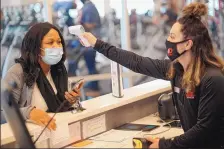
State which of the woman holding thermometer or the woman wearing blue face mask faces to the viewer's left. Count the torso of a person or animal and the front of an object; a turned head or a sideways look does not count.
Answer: the woman holding thermometer

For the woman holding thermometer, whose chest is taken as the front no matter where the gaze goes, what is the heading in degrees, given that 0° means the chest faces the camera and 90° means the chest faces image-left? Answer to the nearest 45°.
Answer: approximately 90°

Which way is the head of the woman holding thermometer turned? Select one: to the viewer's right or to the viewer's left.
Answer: to the viewer's left

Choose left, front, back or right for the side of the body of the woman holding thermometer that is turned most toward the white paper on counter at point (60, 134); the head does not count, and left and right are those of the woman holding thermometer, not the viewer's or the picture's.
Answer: front

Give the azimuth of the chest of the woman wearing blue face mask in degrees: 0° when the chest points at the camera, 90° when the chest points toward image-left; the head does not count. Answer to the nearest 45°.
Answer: approximately 315°

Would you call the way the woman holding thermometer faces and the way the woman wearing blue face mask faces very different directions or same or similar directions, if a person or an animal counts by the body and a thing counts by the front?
very different directions

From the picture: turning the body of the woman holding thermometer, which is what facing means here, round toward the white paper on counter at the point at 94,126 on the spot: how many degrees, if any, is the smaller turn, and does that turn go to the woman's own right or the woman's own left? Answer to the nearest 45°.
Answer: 0° — they already face it

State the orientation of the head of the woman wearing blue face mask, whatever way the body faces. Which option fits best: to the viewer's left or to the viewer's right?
to the viewer's right

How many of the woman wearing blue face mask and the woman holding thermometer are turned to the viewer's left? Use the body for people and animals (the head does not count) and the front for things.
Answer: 1
